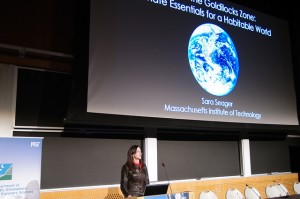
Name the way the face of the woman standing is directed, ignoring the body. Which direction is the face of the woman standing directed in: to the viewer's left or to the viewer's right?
to the viewer's right

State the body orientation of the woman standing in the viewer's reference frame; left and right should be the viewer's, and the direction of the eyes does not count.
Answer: facing the viewer and to the right of the viewer

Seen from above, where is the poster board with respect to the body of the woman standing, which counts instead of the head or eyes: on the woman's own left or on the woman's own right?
on the woman's own right
